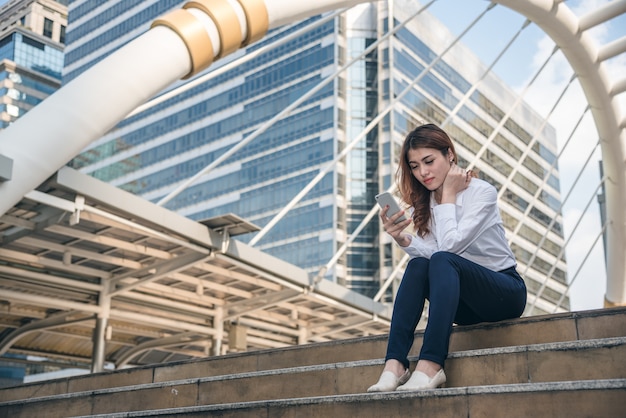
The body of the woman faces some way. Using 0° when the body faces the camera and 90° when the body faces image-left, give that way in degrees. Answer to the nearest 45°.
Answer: approximately 45°
